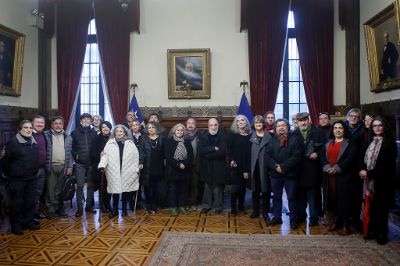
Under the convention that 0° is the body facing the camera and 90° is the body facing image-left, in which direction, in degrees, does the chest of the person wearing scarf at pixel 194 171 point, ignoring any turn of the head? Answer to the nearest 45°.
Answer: approximately 0°

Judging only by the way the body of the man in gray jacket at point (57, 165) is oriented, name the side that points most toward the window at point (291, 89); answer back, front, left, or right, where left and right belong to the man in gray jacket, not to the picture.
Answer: left

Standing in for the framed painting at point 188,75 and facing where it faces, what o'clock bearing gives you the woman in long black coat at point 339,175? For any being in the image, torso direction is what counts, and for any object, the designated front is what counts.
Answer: The woman in long black coat is roughly at 11 o'clock from the framed painting.

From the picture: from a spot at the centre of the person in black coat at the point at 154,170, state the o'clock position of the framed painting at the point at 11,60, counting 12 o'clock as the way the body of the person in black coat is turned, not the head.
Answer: The framed painting is roughly at 4 o'clock from the person in black coat.

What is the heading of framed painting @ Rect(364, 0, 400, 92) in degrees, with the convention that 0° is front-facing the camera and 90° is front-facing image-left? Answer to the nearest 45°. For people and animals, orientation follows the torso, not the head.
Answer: approximately 45°

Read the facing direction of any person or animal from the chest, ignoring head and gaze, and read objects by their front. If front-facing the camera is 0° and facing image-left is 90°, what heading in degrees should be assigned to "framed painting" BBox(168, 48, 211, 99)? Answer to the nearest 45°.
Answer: approximately 0°

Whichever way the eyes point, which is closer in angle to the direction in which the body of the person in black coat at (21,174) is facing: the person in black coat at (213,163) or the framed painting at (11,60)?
the person in black coat

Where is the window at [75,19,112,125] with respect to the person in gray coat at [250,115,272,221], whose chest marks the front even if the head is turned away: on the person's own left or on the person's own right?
on the person's own right

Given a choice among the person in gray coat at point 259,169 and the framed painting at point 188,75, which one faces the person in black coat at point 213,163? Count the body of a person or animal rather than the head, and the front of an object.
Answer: the framed painting

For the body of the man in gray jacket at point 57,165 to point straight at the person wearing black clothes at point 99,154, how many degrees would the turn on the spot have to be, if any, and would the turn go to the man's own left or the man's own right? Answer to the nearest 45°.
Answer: approximately 90° to the man's own left
